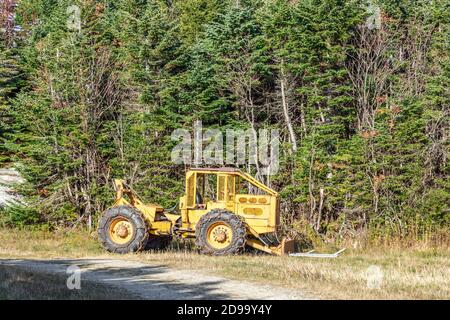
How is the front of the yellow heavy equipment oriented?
to the viewer's right
